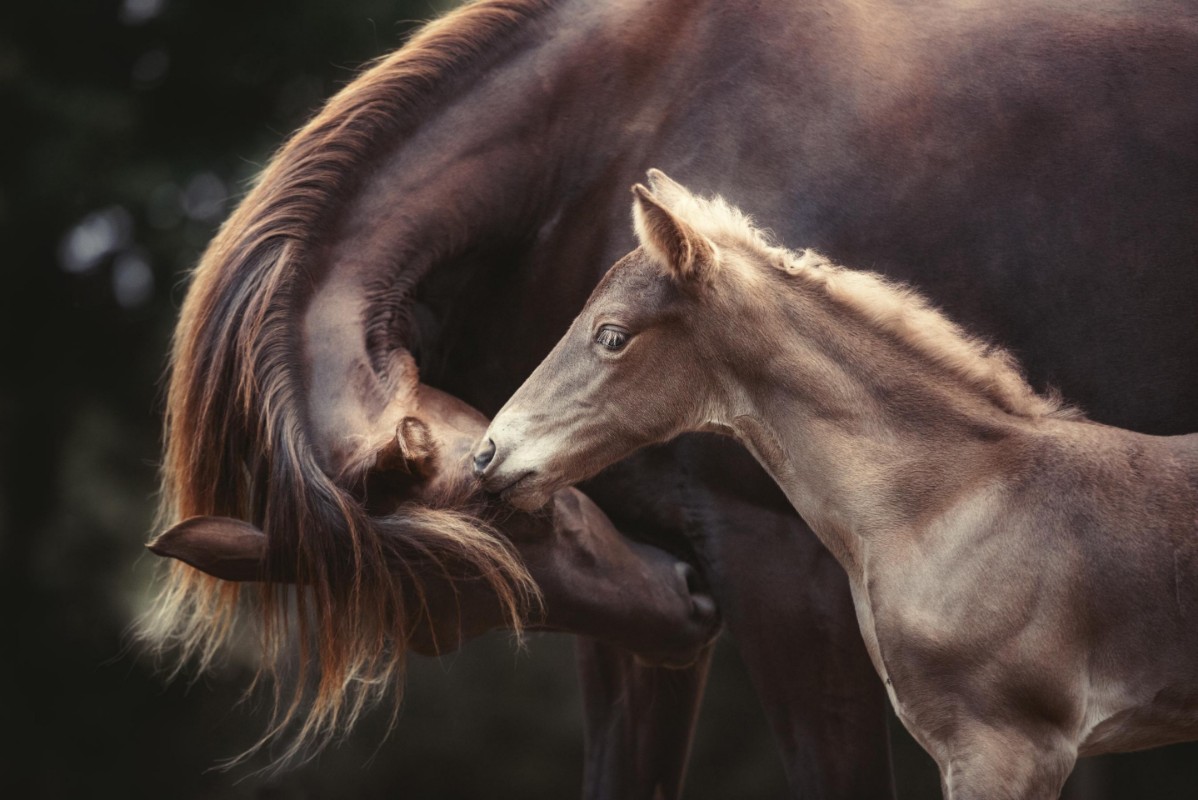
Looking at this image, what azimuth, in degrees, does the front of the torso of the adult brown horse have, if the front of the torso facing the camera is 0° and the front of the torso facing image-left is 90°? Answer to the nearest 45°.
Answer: approximately 90°

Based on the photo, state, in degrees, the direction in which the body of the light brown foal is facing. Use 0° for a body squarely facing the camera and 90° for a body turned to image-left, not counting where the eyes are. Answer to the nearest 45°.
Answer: approximately 90°

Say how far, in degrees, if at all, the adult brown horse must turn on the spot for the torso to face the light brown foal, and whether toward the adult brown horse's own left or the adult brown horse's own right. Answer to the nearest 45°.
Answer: approximately 135° to the adult brown horse's own left

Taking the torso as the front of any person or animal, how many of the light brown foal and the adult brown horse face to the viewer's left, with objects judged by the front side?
2
